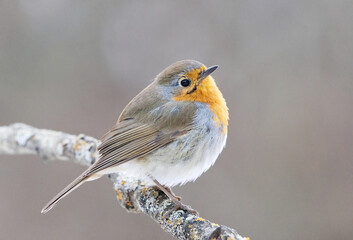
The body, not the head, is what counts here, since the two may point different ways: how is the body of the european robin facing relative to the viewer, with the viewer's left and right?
facing to the right of the viewer
